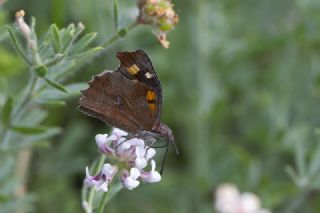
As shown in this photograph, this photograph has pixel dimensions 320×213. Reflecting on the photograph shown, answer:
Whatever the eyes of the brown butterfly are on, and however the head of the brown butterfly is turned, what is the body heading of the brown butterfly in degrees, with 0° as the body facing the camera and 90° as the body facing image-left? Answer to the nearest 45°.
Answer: approximately 270°
